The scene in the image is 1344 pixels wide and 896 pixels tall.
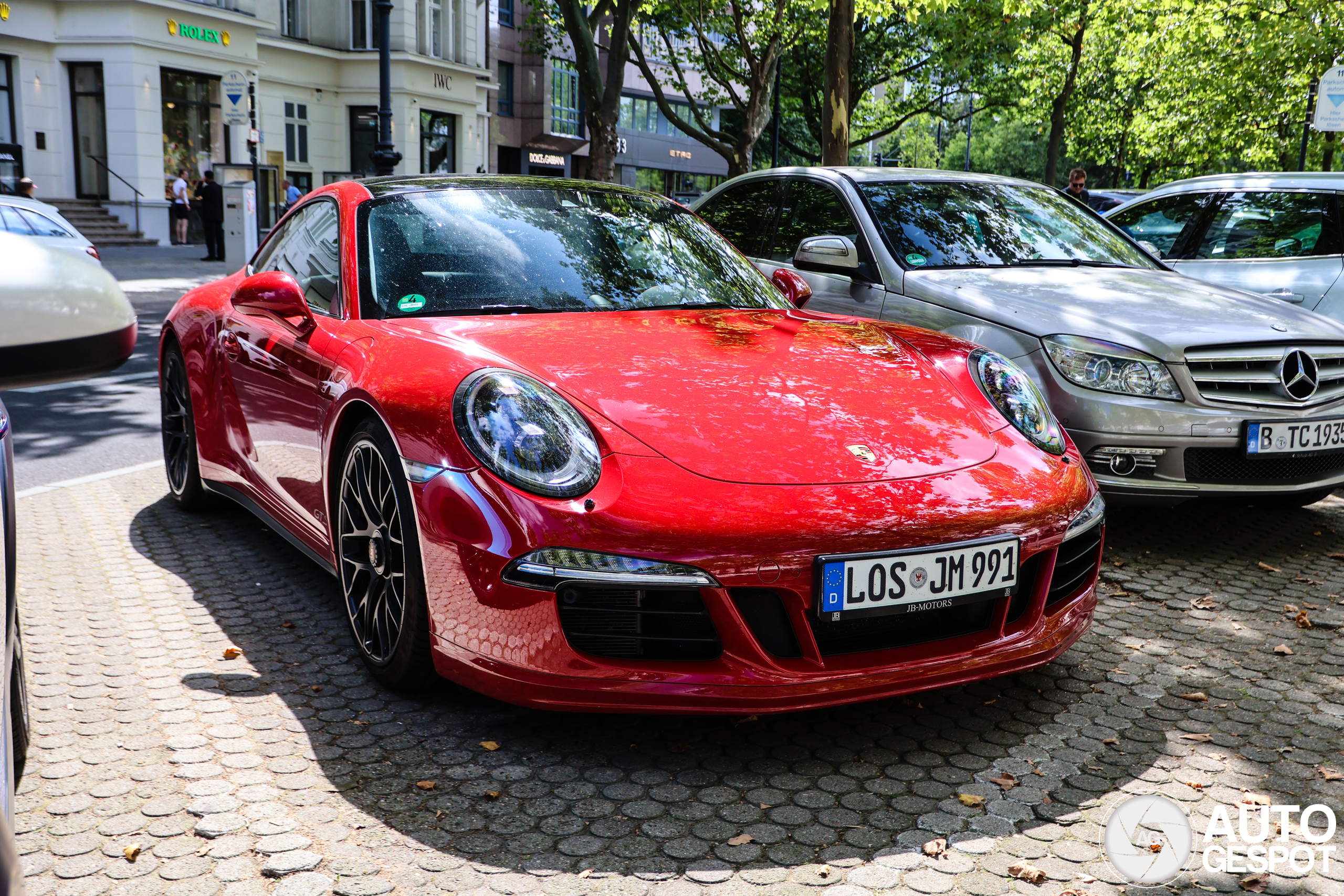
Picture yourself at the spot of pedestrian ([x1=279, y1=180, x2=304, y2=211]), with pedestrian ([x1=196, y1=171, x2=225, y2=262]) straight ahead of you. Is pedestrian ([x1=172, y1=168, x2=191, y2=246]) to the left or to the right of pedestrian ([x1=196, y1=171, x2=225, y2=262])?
right

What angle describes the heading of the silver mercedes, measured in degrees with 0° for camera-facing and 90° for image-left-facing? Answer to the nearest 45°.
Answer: approximately 315°

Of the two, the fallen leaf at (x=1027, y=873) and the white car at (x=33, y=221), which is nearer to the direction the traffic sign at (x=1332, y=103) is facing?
the fallen leaf

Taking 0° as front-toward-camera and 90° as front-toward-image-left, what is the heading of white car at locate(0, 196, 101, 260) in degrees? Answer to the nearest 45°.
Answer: approximately 90°

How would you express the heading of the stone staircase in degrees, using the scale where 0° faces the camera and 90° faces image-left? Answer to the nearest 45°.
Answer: approximately 0°

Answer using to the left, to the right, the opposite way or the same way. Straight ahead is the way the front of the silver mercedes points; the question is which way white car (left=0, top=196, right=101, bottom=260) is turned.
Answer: to the right

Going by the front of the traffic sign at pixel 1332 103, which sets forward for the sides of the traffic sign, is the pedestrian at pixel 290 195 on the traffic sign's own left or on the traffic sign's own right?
on the traffic sign's own right

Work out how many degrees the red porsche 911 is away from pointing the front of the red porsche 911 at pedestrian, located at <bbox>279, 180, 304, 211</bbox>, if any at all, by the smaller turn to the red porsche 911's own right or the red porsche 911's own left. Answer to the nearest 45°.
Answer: approximately 135° to the red porsche 911's own left

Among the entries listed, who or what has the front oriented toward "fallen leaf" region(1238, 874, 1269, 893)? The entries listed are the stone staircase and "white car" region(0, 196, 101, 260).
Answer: the stone staircase

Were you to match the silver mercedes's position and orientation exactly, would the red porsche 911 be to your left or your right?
on your right

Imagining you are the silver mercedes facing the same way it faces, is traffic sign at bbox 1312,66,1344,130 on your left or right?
on your left

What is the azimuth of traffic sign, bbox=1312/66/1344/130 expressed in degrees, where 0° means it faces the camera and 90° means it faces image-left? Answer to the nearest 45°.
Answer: approximately 0°
